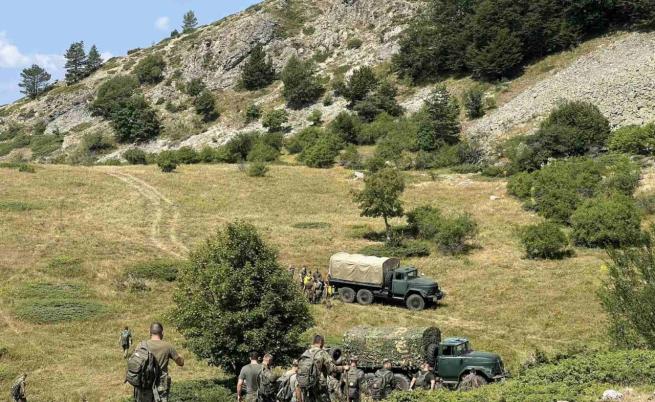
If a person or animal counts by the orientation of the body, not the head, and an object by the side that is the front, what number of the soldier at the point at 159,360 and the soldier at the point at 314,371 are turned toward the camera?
0

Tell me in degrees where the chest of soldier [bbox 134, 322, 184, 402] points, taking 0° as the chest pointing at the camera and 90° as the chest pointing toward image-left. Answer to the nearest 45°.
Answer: approximately 225°

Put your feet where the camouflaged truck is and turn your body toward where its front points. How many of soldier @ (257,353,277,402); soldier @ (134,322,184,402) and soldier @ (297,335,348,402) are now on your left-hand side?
0

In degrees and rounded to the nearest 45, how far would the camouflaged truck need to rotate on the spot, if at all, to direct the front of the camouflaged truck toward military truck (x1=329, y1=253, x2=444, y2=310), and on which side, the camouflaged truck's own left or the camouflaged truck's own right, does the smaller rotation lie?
approximately 90° to the camouflaged truck's own left

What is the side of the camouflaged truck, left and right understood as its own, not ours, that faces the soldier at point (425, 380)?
right

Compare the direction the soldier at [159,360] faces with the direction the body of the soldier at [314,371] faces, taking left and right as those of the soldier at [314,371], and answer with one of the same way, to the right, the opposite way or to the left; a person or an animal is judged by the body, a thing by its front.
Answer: the same way

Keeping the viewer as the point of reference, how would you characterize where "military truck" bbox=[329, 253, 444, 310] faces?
facing the viewer and to the right of the viewer

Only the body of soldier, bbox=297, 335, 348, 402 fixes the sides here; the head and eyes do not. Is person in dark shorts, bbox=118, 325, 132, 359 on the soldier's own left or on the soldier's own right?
on the soldier's own left

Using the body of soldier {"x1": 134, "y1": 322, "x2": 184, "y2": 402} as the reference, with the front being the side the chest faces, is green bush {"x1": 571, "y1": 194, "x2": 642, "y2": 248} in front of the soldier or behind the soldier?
in front

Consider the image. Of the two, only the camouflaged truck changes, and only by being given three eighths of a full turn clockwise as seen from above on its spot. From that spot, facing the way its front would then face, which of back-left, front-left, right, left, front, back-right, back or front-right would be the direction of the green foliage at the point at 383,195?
back-right

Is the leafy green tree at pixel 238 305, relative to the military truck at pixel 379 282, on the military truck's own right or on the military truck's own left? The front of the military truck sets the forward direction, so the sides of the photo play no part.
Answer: on the military truck's own right

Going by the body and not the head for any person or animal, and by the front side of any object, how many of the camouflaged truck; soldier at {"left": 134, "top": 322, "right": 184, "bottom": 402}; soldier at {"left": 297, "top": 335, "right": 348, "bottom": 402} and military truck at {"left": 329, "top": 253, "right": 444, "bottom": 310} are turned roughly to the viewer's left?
0

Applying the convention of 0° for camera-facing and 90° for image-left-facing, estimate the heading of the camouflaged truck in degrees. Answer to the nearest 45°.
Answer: approximately 270°

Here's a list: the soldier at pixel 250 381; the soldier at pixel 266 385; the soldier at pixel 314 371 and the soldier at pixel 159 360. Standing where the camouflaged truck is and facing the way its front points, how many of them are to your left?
0

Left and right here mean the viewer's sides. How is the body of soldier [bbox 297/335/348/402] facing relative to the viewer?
facing away from the viewer and to the right of the viewer

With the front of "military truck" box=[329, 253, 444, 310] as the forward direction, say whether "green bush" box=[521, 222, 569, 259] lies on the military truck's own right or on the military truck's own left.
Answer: on the military truck's own left
